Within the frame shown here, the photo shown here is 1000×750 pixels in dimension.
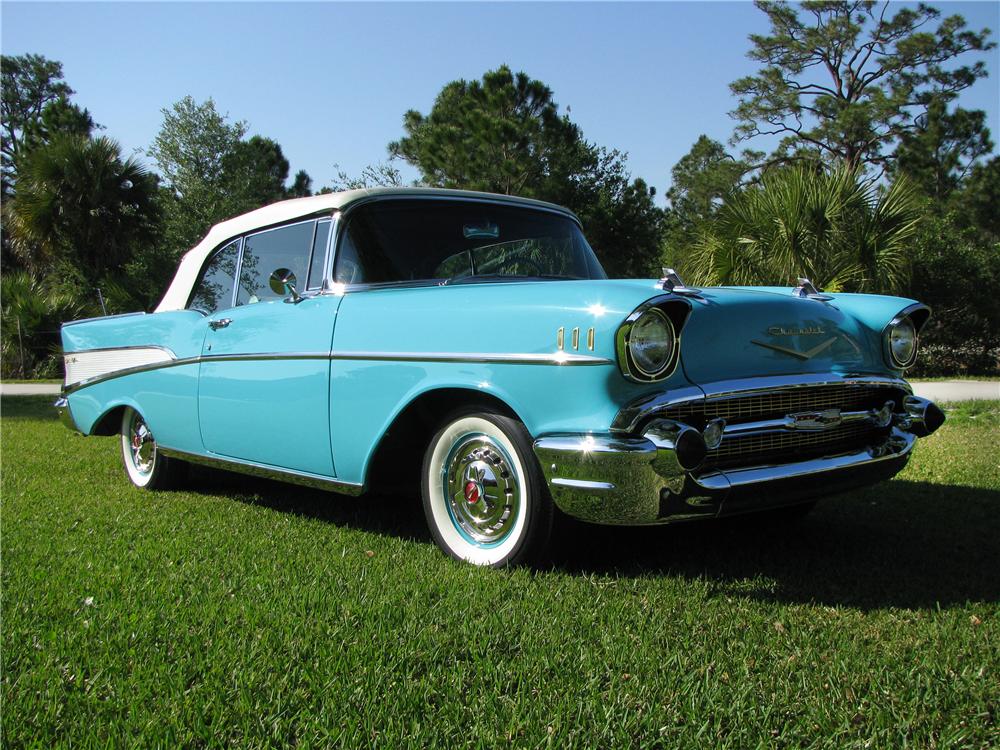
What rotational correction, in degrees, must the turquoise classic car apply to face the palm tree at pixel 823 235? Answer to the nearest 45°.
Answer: approximately 90° to its left

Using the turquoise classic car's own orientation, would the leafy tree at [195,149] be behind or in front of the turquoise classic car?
behind

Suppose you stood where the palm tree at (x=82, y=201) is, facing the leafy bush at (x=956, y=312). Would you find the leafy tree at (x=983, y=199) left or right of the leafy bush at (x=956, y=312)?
left

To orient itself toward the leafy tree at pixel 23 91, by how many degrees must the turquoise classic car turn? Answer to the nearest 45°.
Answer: approximately 180°

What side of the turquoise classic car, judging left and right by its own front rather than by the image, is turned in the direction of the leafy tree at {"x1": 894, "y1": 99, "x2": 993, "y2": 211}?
left

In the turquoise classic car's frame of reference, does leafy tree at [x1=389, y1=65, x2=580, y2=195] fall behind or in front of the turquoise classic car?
behind

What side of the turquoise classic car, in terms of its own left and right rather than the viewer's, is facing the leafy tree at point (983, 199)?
left

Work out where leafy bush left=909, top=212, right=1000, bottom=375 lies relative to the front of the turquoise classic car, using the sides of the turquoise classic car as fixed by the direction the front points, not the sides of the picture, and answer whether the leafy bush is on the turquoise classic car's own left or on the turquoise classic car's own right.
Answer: on the turquoise classic car's own left

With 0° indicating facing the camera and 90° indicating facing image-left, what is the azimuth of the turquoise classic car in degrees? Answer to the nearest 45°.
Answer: approximately 315°

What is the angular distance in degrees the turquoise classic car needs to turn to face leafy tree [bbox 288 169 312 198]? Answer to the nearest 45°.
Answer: approximately 135° to its left

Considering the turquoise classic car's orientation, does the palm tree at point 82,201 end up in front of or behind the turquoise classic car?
behind
